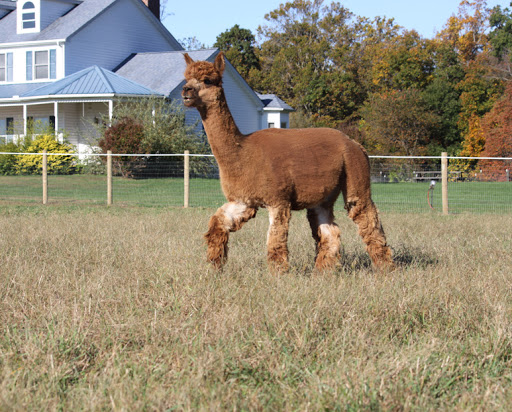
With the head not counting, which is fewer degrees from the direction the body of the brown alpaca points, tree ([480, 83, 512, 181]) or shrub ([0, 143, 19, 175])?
the shrub

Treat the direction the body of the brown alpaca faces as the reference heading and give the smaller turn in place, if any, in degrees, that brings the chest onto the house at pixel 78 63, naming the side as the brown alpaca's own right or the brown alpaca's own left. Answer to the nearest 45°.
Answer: approximately 90° to the brown alpaca's own right

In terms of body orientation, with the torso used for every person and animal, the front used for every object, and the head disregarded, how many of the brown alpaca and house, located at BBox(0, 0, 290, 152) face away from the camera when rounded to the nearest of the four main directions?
0

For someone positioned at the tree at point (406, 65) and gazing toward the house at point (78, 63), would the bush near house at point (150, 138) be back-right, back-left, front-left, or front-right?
front-left

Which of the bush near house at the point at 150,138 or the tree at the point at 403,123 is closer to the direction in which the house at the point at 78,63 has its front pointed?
the bush near house

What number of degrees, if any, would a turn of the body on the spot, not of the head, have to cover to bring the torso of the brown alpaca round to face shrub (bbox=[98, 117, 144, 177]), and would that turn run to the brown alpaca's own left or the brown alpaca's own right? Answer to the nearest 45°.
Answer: approximately 90° to the brown alpaca's own right

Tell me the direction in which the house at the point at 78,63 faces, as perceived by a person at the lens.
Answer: facing the viewer and to the left of the viewer

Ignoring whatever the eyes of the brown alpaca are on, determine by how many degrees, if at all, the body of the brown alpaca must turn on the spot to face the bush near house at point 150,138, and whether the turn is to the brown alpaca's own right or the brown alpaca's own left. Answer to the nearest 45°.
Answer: approximately 90° to the brown alpaca's own right

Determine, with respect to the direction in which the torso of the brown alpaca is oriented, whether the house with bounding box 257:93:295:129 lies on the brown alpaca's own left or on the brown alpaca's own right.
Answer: on the brown alpaca's own right

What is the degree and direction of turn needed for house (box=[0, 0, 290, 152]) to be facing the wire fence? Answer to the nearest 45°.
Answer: approximately 45° to its left

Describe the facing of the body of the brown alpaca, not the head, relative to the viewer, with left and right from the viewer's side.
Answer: facing to the left of the viewer

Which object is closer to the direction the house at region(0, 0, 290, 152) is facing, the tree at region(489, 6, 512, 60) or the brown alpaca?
the brown alpaca

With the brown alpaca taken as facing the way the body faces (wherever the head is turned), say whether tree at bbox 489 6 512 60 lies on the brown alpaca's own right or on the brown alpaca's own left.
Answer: on the brown alpaca's own right

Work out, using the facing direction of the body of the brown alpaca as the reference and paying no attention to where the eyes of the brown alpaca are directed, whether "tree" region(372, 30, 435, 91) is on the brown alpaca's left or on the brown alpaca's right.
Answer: on the brown alpaca's right
